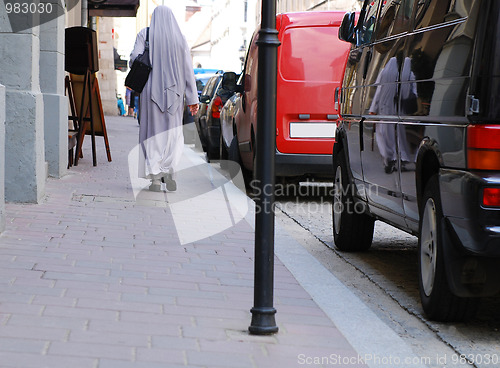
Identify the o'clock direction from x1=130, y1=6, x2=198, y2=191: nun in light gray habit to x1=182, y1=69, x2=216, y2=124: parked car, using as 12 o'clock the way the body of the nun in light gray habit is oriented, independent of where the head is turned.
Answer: The parked car is roughly at 12 o'clock from the nun in light gray habit.

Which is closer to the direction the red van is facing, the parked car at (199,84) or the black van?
the parked car

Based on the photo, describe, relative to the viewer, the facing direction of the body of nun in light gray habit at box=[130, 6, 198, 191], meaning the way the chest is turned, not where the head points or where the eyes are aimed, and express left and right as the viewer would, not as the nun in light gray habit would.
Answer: facing away from the viewer

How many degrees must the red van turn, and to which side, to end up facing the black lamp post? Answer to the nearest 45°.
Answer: approximately 180°

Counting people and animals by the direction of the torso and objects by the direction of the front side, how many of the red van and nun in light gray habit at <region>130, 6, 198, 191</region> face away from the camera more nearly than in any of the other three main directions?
2

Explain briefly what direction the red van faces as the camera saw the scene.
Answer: facing away from the viewer

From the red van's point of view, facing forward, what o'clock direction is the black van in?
The black van is roughly at 6 o'clock from the red van.

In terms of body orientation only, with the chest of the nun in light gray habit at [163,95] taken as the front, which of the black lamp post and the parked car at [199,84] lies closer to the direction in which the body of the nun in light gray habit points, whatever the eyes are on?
the parked car

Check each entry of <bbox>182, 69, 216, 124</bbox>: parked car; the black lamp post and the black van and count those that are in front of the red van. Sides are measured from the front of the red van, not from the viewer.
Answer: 1

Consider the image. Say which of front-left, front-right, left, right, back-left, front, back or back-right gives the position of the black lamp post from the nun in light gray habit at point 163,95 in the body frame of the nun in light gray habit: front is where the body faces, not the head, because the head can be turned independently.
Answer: back
